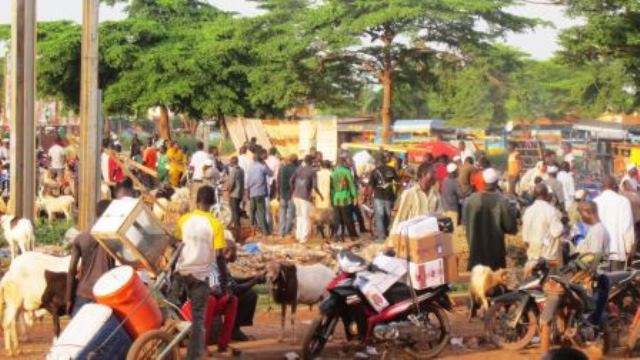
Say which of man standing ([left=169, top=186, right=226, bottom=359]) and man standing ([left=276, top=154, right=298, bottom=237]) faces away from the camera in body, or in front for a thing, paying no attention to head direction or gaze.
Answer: man standing ([left=169, top=186, right=226, bottom=359])

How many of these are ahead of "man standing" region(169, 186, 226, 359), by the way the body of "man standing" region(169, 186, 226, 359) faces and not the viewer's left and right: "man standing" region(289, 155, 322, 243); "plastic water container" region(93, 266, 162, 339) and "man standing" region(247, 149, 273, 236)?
2

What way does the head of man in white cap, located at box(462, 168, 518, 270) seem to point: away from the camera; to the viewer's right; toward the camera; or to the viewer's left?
away from the camera

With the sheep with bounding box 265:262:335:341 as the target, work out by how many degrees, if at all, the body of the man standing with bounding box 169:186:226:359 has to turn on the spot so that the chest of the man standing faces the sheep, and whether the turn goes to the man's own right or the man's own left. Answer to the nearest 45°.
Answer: approximately 45° to the man's own right

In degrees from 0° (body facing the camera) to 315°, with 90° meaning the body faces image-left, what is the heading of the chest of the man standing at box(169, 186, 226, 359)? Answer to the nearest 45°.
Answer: approximately 180°

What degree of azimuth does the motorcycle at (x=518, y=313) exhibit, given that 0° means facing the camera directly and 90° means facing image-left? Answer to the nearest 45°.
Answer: approximately 90°

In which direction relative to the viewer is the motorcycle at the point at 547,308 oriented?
to the viewer's left
